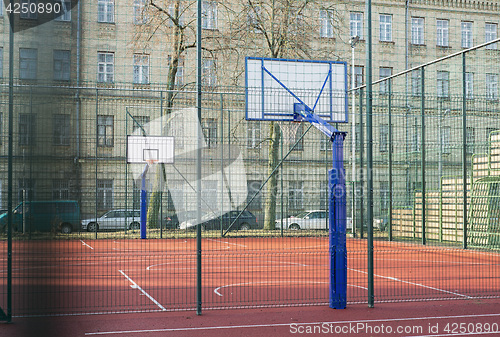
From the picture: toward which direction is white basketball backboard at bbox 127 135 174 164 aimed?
toward the camera

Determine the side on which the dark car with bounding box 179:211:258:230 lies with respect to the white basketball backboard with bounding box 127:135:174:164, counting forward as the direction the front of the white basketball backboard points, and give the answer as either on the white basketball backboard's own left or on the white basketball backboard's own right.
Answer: on the white basketball backboard's own left
